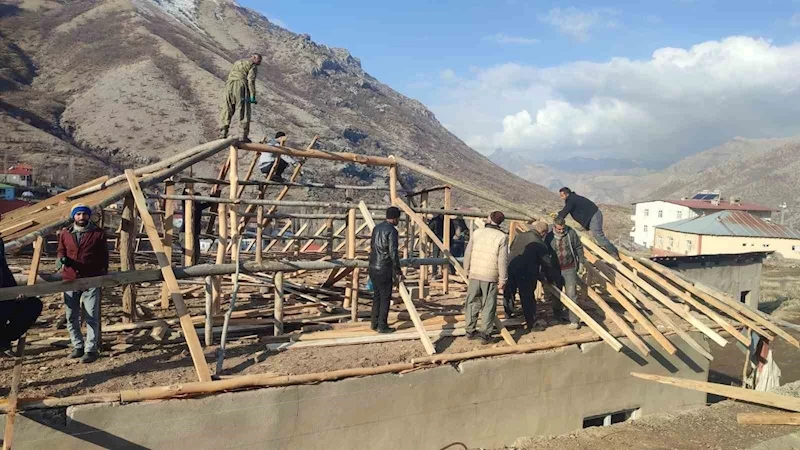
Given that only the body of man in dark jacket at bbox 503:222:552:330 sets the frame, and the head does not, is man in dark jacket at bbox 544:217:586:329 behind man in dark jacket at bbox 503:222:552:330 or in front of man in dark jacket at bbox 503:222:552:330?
in front

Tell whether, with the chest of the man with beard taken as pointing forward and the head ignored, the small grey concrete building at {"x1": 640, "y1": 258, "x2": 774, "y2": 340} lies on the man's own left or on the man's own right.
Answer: on the man's own left

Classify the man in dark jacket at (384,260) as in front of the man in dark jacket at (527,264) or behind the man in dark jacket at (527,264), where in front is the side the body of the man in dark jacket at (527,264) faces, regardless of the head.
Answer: behind

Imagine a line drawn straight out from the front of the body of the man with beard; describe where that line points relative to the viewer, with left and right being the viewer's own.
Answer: facing the viewer

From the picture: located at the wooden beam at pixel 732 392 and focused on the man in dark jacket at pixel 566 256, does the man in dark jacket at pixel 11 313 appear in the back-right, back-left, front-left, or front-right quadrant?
front-left

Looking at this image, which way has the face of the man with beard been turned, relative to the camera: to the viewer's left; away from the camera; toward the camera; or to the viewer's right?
toward the camera

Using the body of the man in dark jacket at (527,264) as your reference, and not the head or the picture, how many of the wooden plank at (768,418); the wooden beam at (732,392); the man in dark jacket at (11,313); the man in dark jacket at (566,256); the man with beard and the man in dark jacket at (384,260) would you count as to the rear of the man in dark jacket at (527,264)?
3

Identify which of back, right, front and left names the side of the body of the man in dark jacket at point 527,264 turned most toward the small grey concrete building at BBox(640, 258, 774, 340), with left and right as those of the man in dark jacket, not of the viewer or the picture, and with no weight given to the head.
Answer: front

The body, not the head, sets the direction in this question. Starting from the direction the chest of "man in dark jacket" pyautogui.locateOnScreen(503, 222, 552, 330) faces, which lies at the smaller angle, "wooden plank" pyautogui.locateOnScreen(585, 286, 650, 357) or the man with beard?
the wooden plank

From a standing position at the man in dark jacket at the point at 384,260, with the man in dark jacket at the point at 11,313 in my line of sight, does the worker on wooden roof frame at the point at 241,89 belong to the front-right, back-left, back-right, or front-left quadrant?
front-right

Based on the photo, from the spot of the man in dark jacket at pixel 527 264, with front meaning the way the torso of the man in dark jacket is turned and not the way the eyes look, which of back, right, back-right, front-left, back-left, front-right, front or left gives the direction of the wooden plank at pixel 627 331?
front-right

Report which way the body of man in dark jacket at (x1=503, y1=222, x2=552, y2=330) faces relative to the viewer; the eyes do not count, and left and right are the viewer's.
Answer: facing away from the viewer and to the right of the viewer

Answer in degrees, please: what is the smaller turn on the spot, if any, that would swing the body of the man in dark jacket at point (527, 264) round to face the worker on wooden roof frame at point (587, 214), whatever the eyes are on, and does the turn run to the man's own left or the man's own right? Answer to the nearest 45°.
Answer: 0° — they already face them

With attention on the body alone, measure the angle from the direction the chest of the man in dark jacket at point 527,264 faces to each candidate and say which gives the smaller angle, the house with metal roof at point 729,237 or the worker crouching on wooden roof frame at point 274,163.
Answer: the house with metal roof

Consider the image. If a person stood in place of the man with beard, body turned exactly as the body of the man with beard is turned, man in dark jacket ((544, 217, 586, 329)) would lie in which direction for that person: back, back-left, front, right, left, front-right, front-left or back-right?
left

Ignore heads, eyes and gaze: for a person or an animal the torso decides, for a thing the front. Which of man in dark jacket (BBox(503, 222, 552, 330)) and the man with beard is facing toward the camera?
the man with beard
